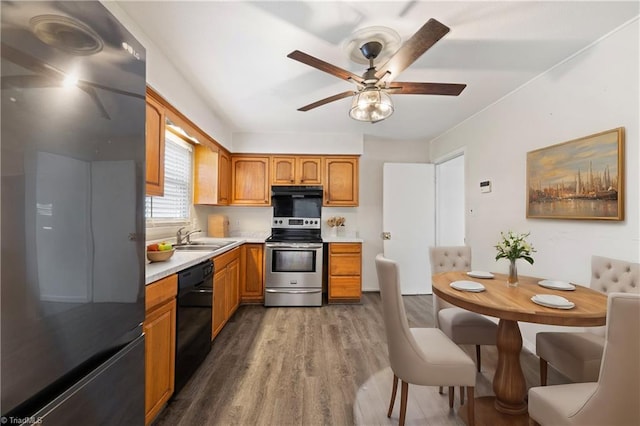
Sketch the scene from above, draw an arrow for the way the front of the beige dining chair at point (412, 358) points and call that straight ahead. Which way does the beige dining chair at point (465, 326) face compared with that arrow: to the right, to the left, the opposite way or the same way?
to the right

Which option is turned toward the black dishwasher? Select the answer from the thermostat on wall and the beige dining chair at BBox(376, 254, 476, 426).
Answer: the thermostat on wall

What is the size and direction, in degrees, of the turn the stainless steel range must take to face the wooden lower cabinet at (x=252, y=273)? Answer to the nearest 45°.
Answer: approximately 90° to its right

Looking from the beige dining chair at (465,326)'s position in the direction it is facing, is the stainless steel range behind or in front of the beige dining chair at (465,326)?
behind

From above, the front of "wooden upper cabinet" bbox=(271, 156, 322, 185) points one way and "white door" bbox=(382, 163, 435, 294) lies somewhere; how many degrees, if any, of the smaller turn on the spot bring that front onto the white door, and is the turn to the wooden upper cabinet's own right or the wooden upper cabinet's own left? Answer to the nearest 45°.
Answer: approximately 90° to the wooden upper cabinet's own left

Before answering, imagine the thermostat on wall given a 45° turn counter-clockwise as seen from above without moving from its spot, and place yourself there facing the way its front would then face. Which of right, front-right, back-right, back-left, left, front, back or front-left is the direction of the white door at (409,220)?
back-right

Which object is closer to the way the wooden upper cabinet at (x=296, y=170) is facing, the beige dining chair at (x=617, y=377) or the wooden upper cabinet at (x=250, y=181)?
the beige dining chair

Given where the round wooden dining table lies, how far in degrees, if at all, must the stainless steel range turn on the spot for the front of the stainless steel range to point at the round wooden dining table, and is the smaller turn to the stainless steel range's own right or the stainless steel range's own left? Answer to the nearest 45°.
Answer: approximately 45° to the stainless steel range's own left

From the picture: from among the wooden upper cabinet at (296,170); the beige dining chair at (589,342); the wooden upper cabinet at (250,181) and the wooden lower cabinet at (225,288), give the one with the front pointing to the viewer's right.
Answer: the wooden lower cabinet

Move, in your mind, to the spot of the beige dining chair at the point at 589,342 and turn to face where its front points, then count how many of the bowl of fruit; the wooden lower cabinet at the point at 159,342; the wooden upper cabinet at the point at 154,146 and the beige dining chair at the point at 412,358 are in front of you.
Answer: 4

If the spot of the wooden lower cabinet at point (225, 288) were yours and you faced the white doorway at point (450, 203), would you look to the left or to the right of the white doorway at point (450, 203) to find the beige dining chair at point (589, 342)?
right
